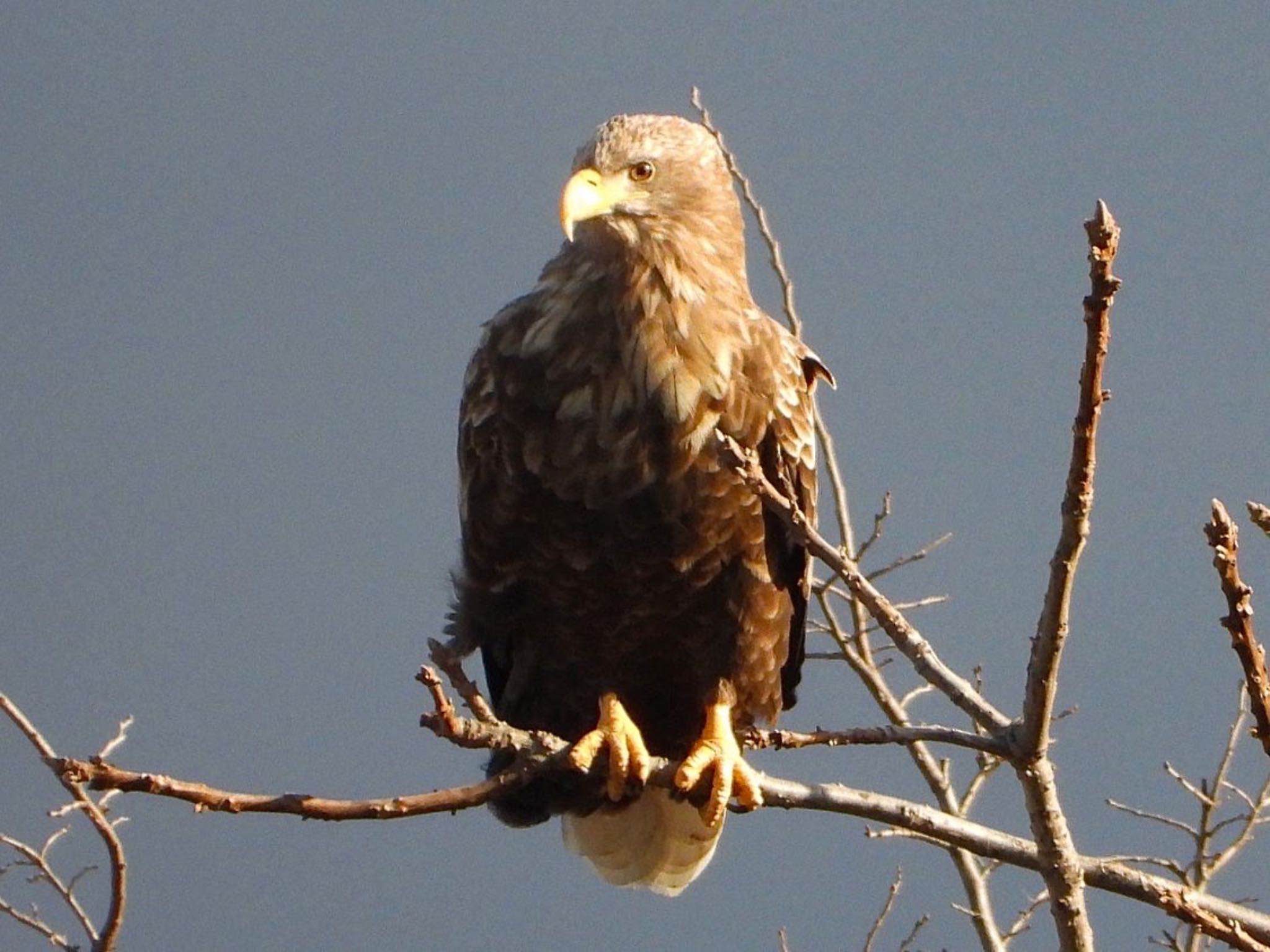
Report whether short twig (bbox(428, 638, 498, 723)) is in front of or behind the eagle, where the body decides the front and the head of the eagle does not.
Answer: in front

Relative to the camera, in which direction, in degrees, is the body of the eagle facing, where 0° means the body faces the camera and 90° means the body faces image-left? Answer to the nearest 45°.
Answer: approximately 0°
